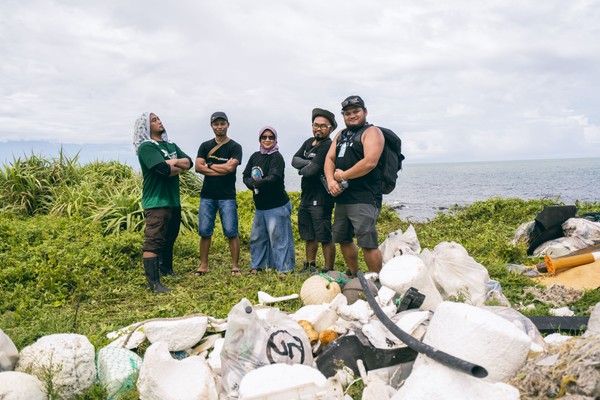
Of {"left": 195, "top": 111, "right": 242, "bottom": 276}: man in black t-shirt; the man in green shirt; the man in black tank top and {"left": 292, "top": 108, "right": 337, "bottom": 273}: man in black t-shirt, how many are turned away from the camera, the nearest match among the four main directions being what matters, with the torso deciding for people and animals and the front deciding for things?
0

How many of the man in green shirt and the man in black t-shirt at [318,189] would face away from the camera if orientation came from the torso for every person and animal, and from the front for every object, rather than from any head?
0

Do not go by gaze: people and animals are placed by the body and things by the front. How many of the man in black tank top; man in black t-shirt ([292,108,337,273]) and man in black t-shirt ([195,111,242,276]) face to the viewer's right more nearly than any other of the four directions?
0

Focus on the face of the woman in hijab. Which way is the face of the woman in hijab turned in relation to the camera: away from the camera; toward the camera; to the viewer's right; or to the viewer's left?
toward the camera

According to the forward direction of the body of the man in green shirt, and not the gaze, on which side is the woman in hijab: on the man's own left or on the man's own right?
on the man's own left

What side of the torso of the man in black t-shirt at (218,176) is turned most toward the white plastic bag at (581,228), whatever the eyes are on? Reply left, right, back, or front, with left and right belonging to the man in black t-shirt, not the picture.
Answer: left

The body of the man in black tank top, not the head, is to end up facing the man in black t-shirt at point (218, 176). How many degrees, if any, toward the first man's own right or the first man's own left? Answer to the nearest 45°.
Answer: approximately 90° to the first man's own right

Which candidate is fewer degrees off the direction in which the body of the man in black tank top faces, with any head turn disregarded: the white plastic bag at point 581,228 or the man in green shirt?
the man in green shirt

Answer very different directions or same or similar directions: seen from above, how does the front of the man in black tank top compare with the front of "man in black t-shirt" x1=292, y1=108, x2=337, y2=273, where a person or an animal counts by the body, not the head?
same or similar directions

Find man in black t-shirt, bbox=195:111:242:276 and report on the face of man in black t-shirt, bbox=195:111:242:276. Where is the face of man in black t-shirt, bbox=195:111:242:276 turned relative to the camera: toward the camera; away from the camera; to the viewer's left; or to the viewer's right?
toward the camera

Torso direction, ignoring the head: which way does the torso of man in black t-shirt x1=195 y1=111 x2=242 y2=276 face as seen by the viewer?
toward the camera

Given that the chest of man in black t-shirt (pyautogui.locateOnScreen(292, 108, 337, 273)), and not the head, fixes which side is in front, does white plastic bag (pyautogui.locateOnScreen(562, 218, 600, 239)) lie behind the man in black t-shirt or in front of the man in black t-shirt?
behind

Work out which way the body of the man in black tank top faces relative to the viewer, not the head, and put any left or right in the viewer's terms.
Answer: facing the viewer and to the left of the viewer

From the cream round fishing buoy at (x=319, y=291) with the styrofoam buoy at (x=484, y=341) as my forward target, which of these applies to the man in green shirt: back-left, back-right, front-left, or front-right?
back-right

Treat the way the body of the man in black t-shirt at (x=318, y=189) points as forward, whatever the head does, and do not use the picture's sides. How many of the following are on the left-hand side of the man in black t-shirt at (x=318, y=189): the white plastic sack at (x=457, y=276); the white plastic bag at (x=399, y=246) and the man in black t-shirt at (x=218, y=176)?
2

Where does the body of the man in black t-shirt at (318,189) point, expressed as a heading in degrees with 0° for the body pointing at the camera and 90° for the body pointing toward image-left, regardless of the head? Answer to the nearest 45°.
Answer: approximately 45°

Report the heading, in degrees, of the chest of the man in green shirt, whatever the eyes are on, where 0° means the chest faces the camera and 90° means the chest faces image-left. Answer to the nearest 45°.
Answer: approximately 315°

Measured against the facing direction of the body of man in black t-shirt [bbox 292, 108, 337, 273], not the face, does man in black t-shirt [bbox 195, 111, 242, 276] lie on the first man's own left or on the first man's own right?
on the first man's own right
